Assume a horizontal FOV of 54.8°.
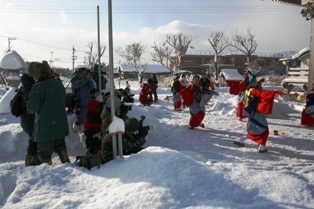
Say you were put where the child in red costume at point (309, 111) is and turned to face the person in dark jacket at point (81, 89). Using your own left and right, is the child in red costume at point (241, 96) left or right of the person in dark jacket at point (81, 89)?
right

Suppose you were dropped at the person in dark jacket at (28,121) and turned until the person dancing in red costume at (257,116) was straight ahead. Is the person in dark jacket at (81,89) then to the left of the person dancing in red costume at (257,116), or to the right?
left

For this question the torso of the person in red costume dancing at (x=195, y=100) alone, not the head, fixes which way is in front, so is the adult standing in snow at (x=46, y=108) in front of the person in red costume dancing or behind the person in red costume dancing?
in front

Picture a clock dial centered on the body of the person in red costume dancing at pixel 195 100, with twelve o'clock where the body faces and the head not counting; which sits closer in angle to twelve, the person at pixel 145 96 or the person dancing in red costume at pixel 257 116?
the person dancing in red costume

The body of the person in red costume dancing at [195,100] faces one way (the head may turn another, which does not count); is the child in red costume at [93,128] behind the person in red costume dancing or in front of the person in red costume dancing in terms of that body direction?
in front

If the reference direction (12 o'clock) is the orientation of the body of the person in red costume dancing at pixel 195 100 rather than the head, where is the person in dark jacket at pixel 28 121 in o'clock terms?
The person in dark jacket is roughly at 1 o'clock from the person in red costume dancing.

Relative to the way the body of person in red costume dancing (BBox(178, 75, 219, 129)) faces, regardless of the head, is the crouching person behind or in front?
in front

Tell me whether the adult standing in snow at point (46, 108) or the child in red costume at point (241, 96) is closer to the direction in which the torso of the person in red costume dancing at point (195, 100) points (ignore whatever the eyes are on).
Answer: the adult standing in snow

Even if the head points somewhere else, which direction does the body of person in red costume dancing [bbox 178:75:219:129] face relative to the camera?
toward the camera

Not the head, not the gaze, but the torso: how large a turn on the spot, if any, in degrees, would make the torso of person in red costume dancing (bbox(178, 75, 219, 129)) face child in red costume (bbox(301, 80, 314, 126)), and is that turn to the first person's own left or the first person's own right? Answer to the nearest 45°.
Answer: approximately 90° to the first person's own left

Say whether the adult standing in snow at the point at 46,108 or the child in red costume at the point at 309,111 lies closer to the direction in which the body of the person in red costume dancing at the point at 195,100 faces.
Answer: the adult standing in snow

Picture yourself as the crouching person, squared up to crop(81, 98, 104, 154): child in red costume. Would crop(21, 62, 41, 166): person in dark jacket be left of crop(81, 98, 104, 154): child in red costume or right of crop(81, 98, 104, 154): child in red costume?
left
